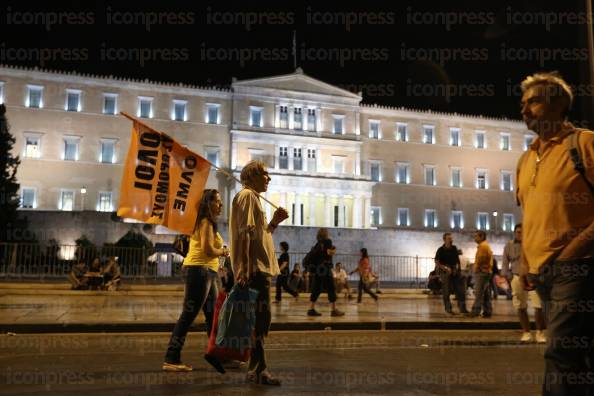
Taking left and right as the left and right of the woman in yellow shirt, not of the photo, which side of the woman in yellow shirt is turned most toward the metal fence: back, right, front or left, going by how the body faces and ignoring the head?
left

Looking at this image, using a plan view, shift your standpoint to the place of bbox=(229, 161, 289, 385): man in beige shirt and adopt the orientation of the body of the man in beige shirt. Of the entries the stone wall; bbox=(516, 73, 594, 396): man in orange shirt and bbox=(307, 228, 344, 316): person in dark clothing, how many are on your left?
2

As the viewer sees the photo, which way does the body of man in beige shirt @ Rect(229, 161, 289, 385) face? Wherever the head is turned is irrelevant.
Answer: to the viewer's right

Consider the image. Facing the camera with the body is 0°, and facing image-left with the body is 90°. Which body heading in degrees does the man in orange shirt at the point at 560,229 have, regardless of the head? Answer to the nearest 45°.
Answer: approximately 45°

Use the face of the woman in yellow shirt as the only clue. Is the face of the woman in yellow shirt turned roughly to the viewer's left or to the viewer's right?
to the viewer's right

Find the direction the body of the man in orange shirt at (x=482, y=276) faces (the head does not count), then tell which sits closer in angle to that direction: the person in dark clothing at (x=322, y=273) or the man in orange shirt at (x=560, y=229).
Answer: the person in dark clothing

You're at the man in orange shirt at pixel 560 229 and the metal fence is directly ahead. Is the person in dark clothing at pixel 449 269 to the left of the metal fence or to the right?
right

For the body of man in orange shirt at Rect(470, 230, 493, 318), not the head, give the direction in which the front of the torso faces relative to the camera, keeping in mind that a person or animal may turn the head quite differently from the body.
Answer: to the viewer's left
